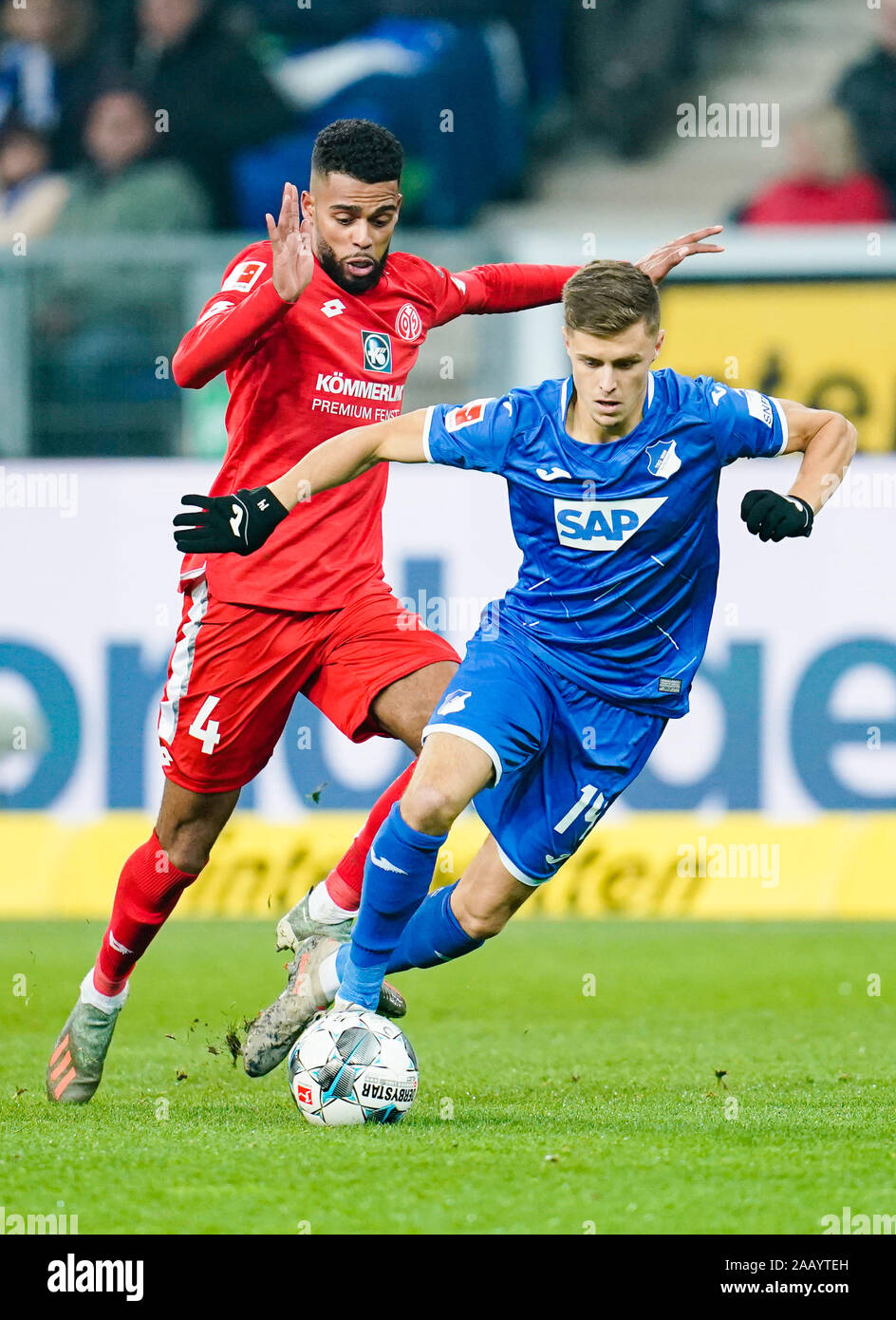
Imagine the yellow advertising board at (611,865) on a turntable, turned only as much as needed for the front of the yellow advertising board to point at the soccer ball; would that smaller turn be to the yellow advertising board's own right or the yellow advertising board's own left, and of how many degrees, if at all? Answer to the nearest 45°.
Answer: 0° — it already faces it

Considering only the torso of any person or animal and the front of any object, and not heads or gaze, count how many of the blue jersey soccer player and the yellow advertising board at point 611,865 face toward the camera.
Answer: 2

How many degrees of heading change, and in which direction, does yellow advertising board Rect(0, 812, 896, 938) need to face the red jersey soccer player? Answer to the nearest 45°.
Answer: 0° — it already faces them

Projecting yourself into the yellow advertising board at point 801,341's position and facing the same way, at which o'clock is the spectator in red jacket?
The spectator in red jacket is roughly at 6 o'clock from the yellow advertising board.

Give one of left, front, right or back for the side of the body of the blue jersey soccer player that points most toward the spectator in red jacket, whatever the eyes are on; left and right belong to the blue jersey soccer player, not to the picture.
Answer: back

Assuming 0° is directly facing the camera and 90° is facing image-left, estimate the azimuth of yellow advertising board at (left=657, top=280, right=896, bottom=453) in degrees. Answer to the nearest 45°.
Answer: approximately 0°

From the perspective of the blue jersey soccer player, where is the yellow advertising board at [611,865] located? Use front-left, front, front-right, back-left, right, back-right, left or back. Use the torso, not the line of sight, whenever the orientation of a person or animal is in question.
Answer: back

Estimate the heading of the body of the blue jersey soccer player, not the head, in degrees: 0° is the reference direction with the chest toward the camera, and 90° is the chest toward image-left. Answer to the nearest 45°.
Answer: approximately 0°

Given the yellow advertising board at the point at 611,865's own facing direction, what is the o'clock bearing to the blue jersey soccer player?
The blue jersey soccer player is roughly at 12 o'clock from the yellow advertising board.
